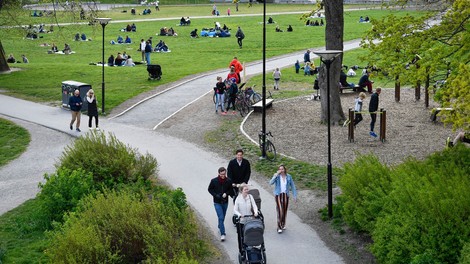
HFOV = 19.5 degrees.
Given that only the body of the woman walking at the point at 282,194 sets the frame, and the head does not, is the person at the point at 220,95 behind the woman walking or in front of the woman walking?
behind

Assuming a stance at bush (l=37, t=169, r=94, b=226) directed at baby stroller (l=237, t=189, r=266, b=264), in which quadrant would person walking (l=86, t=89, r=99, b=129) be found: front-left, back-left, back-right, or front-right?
back-left

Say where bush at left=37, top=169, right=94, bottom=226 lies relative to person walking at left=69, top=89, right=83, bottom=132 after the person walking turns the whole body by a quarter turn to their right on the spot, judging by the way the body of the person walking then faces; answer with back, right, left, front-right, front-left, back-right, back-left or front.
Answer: front-left

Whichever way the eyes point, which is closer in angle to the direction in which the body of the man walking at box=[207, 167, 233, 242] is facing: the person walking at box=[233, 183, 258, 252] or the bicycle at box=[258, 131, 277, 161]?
the person walking

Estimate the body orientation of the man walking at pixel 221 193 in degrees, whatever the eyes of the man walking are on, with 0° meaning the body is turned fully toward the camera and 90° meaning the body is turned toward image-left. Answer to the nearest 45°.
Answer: approximately 0°

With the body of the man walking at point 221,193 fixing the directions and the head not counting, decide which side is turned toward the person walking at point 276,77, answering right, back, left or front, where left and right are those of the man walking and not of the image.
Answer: back

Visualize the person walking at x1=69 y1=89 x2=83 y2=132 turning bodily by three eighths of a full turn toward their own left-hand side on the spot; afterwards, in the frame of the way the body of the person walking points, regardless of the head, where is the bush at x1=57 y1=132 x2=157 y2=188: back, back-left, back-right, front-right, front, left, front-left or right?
back

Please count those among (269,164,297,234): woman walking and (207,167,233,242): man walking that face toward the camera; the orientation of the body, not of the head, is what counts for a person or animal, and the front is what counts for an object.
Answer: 2

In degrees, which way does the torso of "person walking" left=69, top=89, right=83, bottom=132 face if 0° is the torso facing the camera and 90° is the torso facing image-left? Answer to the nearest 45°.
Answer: approximately 315°
